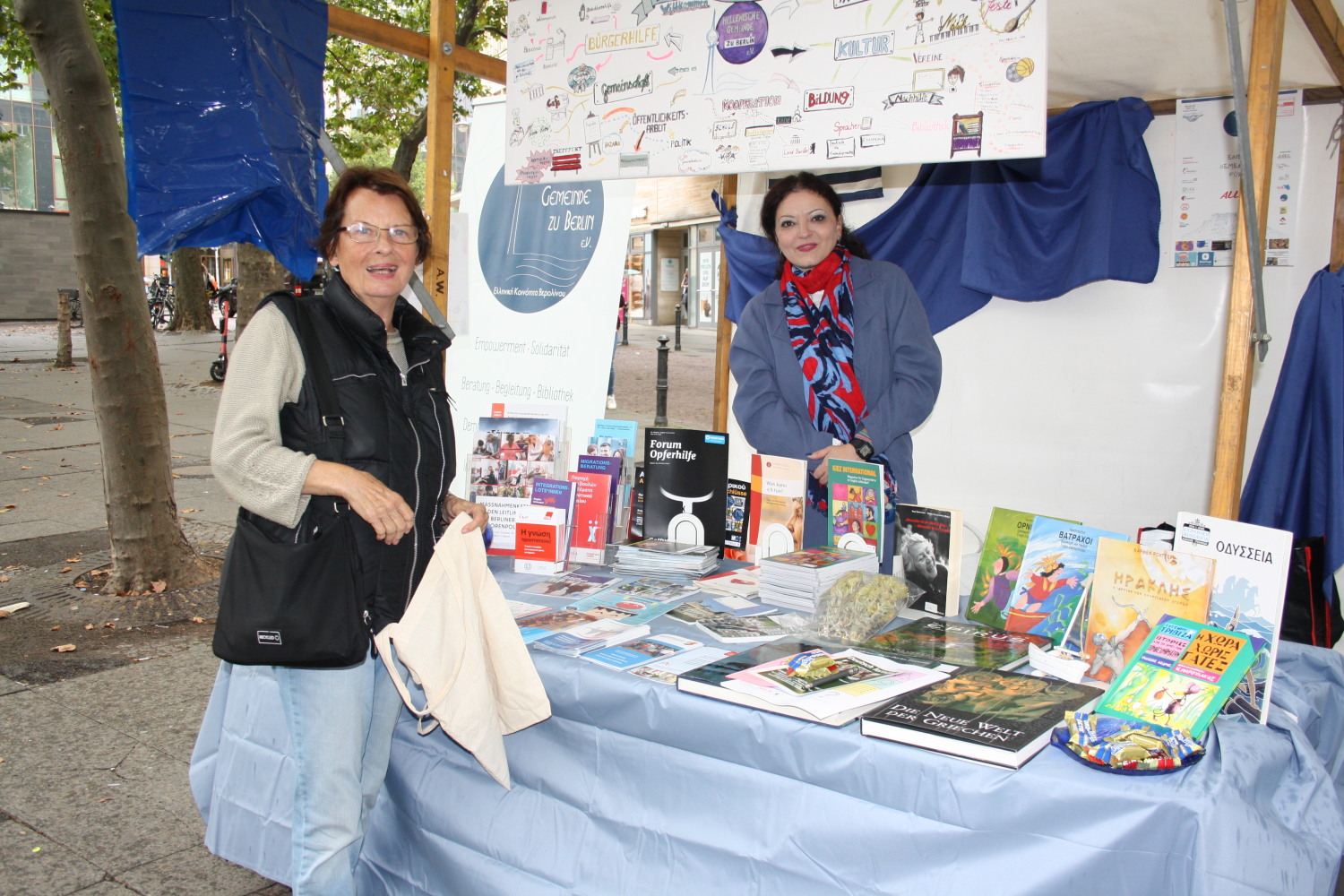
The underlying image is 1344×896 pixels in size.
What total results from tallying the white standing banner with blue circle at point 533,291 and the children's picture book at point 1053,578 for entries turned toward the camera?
2

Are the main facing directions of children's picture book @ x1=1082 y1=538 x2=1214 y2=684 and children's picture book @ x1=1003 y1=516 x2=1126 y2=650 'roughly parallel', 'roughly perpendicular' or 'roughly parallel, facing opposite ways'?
roughly parallel

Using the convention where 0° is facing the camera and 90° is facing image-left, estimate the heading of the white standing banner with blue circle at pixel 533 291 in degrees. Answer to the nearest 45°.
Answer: approximately 0°

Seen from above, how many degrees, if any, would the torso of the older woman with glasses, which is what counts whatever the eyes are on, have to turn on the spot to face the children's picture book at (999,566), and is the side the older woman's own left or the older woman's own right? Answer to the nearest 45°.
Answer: approximately 45° to the older woman's own left

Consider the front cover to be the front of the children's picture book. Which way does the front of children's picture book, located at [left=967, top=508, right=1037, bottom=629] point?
toward the camera

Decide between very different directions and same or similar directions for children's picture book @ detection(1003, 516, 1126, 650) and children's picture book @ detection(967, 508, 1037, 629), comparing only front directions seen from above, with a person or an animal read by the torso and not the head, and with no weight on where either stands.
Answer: same or similar directions

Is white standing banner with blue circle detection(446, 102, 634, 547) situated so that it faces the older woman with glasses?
yes

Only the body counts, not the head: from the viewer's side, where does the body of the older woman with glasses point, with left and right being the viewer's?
facing the viewer and to the right of the viewer

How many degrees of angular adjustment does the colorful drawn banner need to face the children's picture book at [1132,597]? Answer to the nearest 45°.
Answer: approximately 45° to its left

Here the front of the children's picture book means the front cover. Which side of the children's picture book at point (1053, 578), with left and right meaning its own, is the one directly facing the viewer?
front

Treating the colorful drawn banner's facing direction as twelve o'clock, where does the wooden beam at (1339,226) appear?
The wooden beam is roughly at 8 o'clock from the colorful drawn banner.

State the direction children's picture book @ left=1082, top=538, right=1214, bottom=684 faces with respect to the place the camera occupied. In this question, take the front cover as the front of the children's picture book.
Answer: facing the viewer

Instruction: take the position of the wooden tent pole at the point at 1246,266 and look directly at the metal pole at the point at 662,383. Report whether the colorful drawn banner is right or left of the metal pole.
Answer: left
